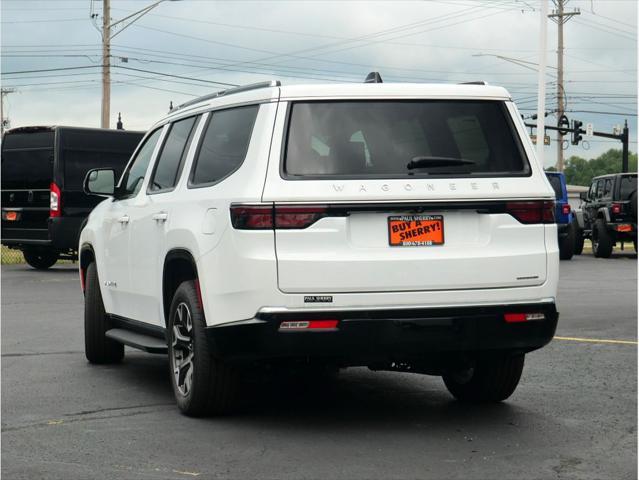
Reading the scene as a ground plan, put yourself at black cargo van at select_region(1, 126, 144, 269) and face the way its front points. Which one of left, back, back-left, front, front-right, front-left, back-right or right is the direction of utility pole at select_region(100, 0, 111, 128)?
front-left

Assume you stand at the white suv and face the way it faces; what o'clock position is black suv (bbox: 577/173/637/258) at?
The black suv is roughly at 2 o'clock from the white suv.

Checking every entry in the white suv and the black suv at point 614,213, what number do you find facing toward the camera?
0

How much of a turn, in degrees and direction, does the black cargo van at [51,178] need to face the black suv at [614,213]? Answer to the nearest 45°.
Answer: approximately 45° to its right

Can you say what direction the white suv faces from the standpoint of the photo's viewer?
facing away from the viewer and to the left of the viewer

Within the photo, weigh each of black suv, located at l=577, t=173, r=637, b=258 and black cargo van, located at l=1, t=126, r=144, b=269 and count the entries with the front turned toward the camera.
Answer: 0

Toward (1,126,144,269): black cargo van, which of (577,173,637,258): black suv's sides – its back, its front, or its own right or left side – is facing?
left

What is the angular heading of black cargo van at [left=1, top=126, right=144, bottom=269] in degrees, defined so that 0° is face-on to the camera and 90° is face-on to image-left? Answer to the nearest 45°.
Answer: approximately 225°

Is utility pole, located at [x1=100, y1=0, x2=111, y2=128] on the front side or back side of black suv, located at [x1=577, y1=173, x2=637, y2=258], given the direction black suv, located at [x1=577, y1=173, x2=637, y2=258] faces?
on the front side

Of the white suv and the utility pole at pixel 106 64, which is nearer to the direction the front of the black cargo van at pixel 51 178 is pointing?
the utility pole

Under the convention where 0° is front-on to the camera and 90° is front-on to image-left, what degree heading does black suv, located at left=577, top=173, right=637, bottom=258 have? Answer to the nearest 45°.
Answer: approximately 135°

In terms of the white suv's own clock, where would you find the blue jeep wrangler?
The blue jeep wrangler is roughly at 2 o'clock from the white suv.

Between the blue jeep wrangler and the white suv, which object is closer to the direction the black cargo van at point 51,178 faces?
the blue jeep wrangler
